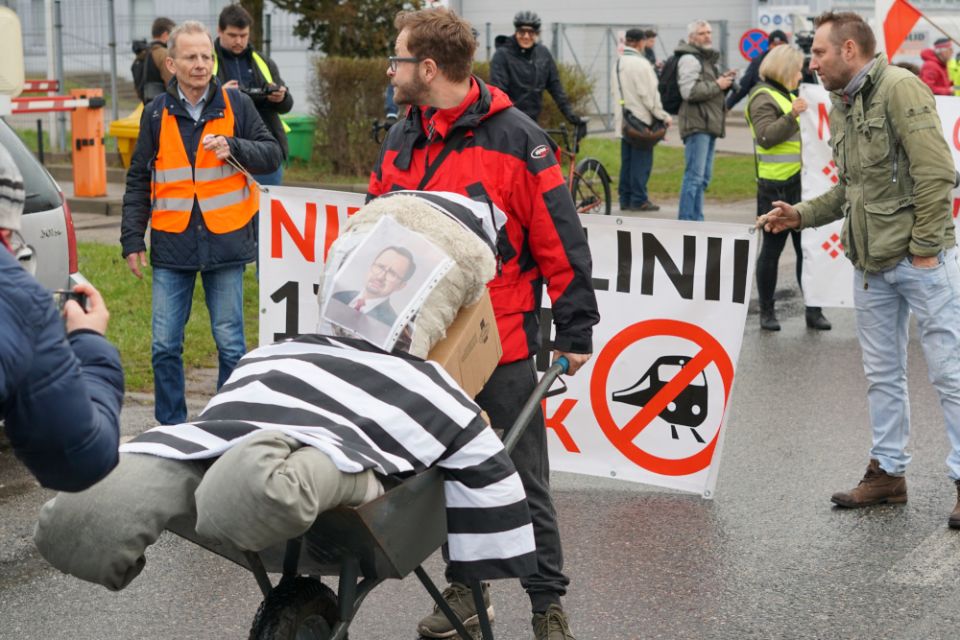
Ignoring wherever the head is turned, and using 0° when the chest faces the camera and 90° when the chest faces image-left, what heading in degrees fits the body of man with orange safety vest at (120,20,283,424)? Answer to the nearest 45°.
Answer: approximately 0°

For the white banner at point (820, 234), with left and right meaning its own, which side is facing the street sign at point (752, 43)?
back

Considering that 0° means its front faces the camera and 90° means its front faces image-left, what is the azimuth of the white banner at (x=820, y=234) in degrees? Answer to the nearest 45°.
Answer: approximately 0°

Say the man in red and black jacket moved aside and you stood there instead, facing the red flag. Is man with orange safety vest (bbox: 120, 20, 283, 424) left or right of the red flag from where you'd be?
left

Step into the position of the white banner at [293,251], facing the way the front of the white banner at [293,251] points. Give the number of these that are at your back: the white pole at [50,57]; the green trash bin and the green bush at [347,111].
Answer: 3

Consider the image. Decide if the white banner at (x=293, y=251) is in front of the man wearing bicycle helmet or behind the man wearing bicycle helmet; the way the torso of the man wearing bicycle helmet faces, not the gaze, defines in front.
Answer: in front

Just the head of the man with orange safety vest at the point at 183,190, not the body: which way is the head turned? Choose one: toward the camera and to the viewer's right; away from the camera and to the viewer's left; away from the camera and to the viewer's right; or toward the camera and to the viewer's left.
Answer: toward the camera and to the viewer's right
